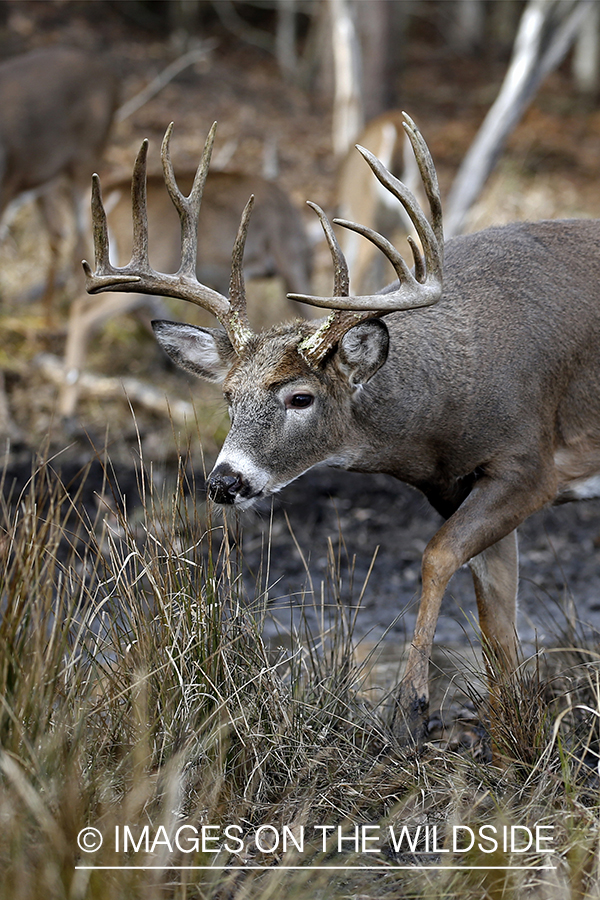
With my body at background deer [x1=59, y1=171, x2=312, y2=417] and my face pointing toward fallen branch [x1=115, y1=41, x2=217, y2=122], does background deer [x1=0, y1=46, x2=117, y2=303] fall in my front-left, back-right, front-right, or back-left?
front-left
